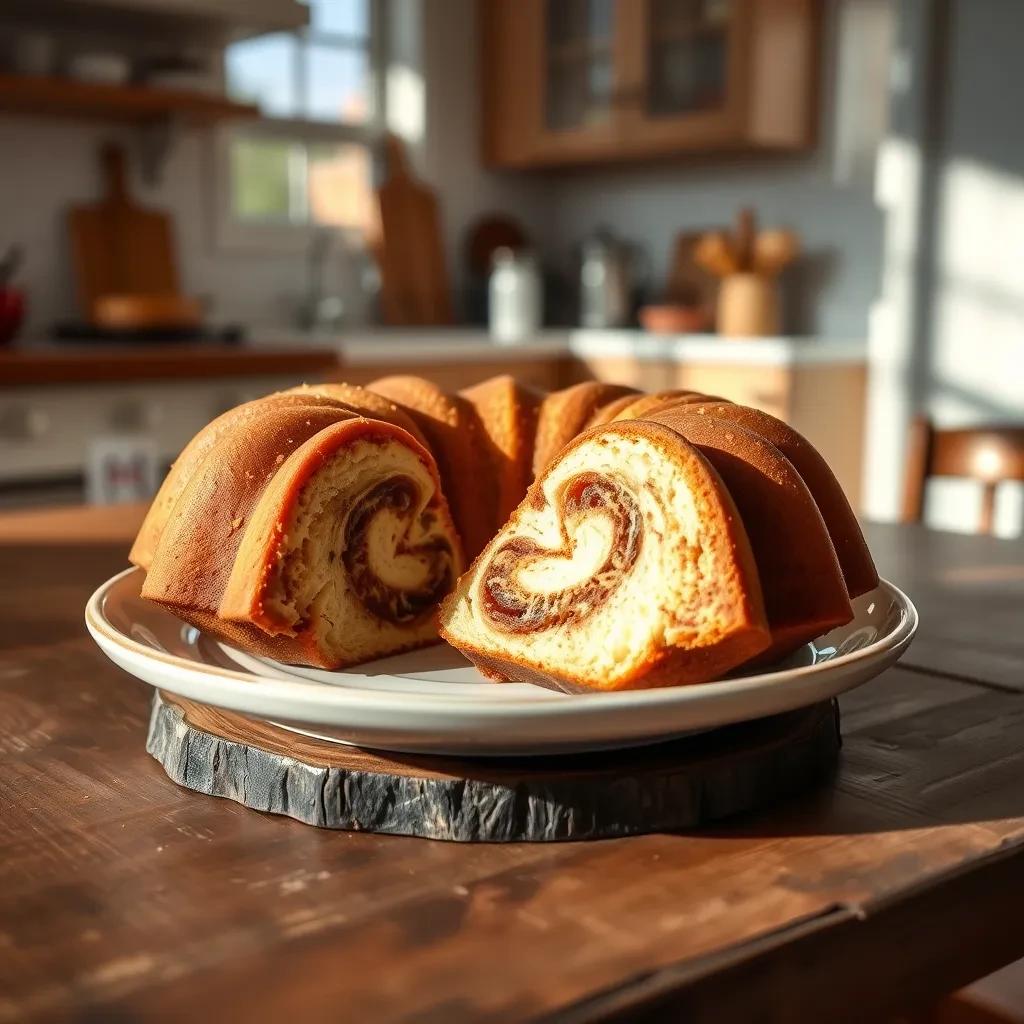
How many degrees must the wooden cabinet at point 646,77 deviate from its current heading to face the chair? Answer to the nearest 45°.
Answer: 0° — it already faces it

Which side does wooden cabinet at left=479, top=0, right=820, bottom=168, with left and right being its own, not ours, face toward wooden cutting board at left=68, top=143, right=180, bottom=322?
right

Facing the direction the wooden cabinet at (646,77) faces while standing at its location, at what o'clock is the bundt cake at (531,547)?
The bundt cake is roughly at 12 o'clock from the wooden cabinet.

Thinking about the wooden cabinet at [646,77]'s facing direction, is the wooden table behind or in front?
in front

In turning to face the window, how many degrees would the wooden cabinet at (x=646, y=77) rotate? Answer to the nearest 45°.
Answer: approximately 90° to its right

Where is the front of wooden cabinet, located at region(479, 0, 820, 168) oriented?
toward the camera

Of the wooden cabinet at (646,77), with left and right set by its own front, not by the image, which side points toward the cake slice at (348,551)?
front

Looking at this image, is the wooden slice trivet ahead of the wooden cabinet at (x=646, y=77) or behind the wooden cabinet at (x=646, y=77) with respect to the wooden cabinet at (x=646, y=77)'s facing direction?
ahead

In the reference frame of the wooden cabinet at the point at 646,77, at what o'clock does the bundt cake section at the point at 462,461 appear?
The bundt cake section is roughly at 12 o'clock from the wooden cabinet.

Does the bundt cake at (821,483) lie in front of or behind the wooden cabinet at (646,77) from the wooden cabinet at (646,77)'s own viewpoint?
in front

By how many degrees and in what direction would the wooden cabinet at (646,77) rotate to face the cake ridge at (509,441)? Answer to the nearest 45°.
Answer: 0° — it already faces it
